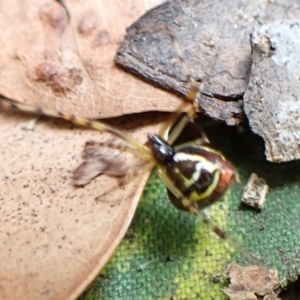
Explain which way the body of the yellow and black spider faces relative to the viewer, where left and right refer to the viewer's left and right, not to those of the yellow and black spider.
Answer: facing away from the viewer and to the left of the viewer

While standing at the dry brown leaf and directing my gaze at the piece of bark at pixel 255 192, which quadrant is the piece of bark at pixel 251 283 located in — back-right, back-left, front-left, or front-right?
front-right
